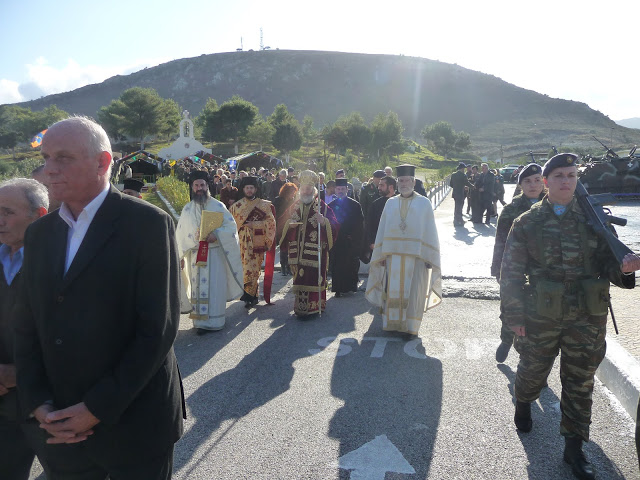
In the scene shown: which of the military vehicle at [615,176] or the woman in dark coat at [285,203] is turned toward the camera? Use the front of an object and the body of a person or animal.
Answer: the woman in dark coat

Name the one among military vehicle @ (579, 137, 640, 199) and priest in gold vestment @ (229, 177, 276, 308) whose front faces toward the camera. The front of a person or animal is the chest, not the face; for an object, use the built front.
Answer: the priest in gold vestment

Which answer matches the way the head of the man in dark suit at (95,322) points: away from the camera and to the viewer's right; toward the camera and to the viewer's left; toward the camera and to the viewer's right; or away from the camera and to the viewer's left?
toward the camera and to the viewer's left

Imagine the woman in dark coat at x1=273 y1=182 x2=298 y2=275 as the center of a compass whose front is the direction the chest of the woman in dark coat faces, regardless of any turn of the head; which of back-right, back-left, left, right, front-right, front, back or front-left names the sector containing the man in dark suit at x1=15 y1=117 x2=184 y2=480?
front

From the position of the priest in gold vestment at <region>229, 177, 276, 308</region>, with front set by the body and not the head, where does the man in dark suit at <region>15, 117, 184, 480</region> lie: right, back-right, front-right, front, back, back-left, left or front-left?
front

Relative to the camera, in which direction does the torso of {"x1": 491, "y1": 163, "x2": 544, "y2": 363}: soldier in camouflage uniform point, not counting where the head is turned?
toward the camera

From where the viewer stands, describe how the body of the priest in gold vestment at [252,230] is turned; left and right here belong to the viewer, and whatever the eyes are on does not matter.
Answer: facing the viewer

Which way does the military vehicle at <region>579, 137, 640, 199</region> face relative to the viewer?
to the viewer's left

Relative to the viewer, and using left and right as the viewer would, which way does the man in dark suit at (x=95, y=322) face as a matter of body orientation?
facing the viewer and to the left of the viewer

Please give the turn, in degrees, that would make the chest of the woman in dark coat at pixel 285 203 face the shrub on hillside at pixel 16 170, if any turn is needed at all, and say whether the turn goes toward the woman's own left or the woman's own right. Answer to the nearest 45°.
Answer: approximately 135° to the woman's own right

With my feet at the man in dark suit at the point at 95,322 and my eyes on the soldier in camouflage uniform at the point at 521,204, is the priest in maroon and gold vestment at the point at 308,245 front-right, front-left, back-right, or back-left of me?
front-left

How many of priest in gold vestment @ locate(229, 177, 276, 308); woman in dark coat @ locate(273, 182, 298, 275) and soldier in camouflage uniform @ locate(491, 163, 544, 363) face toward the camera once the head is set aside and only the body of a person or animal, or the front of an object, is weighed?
3

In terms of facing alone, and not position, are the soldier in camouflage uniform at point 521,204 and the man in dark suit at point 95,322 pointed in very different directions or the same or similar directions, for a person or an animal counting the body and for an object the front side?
same or similar directions
